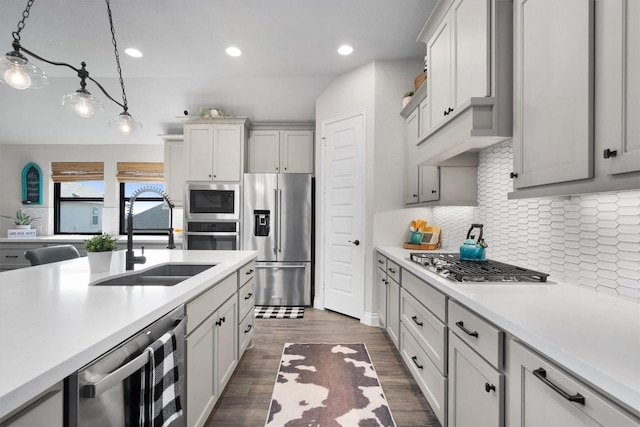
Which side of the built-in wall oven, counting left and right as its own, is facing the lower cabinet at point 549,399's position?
front

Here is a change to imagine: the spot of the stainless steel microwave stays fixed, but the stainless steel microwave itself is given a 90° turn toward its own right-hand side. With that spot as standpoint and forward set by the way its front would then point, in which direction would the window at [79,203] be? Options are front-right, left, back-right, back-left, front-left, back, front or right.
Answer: front-right

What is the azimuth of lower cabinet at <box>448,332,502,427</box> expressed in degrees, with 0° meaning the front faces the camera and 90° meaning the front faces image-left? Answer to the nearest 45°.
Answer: approximately 45°

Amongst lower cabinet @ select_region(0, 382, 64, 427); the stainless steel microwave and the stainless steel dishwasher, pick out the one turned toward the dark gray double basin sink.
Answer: the stainless steel microwave

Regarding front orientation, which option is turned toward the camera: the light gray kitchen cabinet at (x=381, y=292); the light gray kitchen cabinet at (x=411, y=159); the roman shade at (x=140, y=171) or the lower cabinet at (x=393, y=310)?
the roman shade

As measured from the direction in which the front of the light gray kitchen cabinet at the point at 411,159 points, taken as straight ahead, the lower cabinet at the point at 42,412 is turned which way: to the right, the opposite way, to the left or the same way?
the opposite way

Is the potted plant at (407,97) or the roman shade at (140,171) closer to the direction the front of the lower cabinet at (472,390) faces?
the roman shade

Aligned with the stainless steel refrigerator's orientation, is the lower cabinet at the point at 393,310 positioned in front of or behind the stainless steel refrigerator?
in front

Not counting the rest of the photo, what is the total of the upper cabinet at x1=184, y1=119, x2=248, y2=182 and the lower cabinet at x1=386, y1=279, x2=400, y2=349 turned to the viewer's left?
1

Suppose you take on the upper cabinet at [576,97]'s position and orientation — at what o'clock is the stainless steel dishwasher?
The stainless steel dishwasher is roughly at 12 o'clock from the upper cabinet.

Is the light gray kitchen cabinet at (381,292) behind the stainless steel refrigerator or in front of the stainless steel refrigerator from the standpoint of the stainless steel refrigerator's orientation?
in front

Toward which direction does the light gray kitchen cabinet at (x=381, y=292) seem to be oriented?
to the viewer's left

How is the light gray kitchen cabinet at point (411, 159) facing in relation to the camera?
to the viewer's left

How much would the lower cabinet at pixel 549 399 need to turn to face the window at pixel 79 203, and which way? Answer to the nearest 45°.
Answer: approximately 45° to its right
